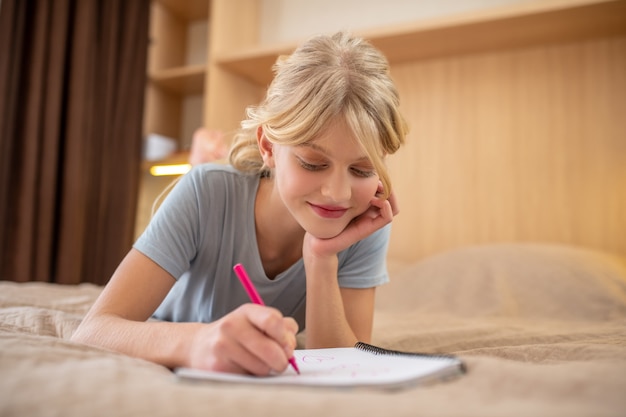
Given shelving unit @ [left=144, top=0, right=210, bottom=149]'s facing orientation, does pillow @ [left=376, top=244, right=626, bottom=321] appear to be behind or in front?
in front

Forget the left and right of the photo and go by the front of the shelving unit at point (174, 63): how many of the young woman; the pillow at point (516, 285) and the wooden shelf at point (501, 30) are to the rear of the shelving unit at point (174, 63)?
0

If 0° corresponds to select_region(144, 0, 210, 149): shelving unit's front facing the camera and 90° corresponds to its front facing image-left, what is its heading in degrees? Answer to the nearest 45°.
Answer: approximately 315°

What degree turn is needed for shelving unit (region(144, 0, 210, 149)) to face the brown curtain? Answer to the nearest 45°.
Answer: approximately 90° to its right

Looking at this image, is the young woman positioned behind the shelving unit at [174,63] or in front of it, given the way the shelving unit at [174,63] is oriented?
in front

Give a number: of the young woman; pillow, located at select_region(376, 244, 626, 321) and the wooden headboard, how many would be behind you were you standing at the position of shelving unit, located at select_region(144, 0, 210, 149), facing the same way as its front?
0
